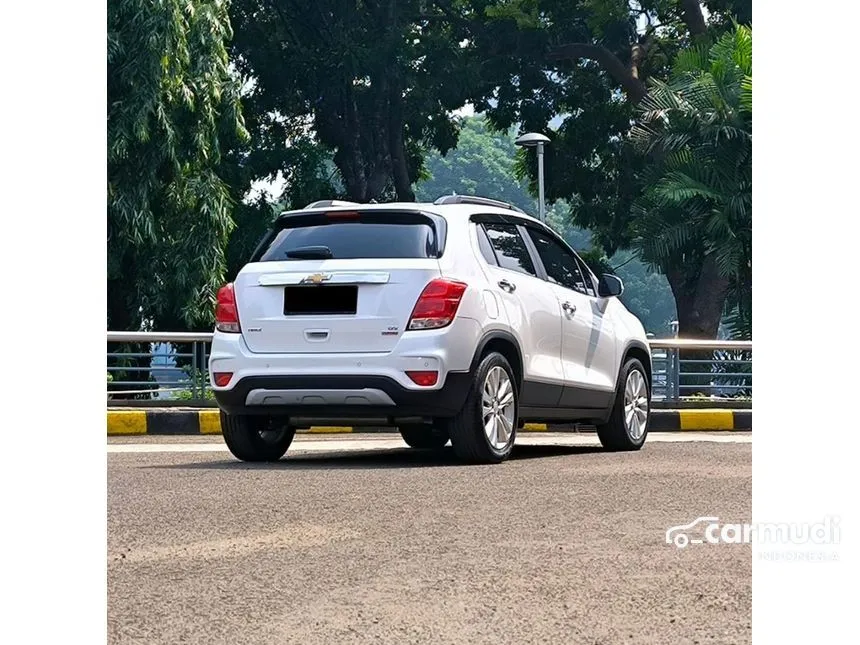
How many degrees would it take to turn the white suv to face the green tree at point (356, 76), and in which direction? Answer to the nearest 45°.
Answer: approximately 45° to its left

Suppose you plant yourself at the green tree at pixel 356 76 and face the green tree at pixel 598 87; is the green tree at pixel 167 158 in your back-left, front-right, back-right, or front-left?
back-right

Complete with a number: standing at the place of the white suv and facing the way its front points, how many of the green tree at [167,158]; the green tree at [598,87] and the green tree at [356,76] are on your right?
0

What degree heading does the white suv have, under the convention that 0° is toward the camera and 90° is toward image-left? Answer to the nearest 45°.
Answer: approximately 225°

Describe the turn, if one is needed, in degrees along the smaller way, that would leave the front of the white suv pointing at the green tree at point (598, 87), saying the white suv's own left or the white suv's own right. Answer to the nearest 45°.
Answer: approximately 45° to the white suv's own left

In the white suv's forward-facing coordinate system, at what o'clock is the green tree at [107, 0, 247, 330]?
The green tree is roughly at 10 o'clock from the white suv.

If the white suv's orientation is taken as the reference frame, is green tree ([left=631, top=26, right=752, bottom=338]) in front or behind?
in front
